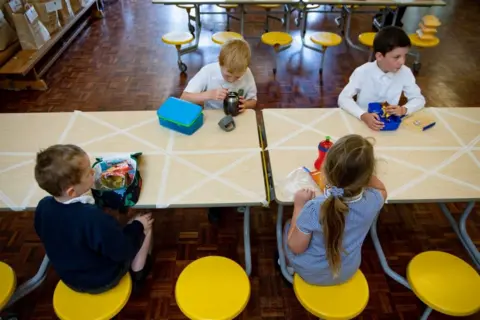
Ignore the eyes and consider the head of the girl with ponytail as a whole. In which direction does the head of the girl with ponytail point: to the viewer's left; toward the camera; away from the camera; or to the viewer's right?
away from the camera

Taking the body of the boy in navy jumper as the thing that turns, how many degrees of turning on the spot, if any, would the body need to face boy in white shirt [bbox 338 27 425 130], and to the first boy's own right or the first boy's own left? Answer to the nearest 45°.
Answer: approximately 45° to the first boy's own right

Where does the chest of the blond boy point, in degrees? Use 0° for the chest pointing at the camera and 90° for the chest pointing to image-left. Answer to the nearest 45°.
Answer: approximately 0°

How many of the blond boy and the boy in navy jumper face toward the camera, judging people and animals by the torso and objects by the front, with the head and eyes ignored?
1

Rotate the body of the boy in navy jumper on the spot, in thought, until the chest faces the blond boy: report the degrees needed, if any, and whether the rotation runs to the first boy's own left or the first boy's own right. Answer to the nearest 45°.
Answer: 0° — they already face them

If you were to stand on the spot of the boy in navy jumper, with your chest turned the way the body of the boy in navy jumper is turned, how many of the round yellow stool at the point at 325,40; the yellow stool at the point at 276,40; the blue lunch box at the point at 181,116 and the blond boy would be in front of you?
4

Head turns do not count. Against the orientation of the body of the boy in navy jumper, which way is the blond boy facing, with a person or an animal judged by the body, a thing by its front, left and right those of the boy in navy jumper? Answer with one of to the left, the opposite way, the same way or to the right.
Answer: the opposite way

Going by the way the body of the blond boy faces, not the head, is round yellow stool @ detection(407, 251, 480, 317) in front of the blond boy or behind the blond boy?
in front

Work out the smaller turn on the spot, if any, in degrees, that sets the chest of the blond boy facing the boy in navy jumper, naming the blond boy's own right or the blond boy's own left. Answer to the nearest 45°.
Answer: approximately 45° to the blond boy's own right

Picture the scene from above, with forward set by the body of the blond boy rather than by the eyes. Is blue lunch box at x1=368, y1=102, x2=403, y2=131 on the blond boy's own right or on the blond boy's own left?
on the blond boy's own left

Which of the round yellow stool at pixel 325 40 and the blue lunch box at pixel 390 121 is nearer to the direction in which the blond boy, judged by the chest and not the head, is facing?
the blue lunch box

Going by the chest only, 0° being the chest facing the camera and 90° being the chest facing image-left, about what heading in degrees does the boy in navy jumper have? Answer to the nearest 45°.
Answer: approximately 225°
